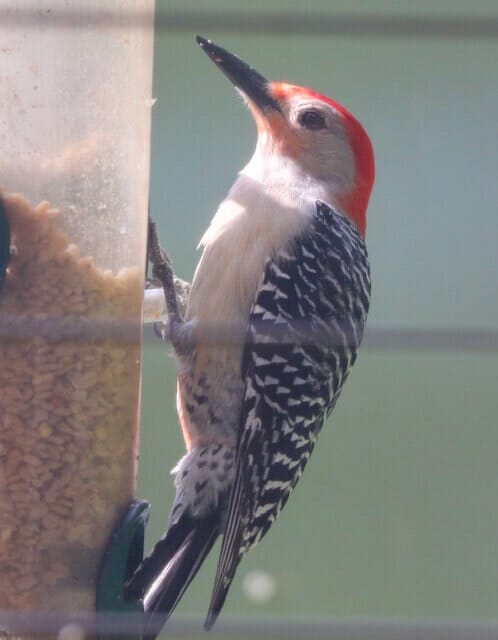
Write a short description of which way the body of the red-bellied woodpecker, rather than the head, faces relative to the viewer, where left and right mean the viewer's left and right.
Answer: facing to the left of the viewer
